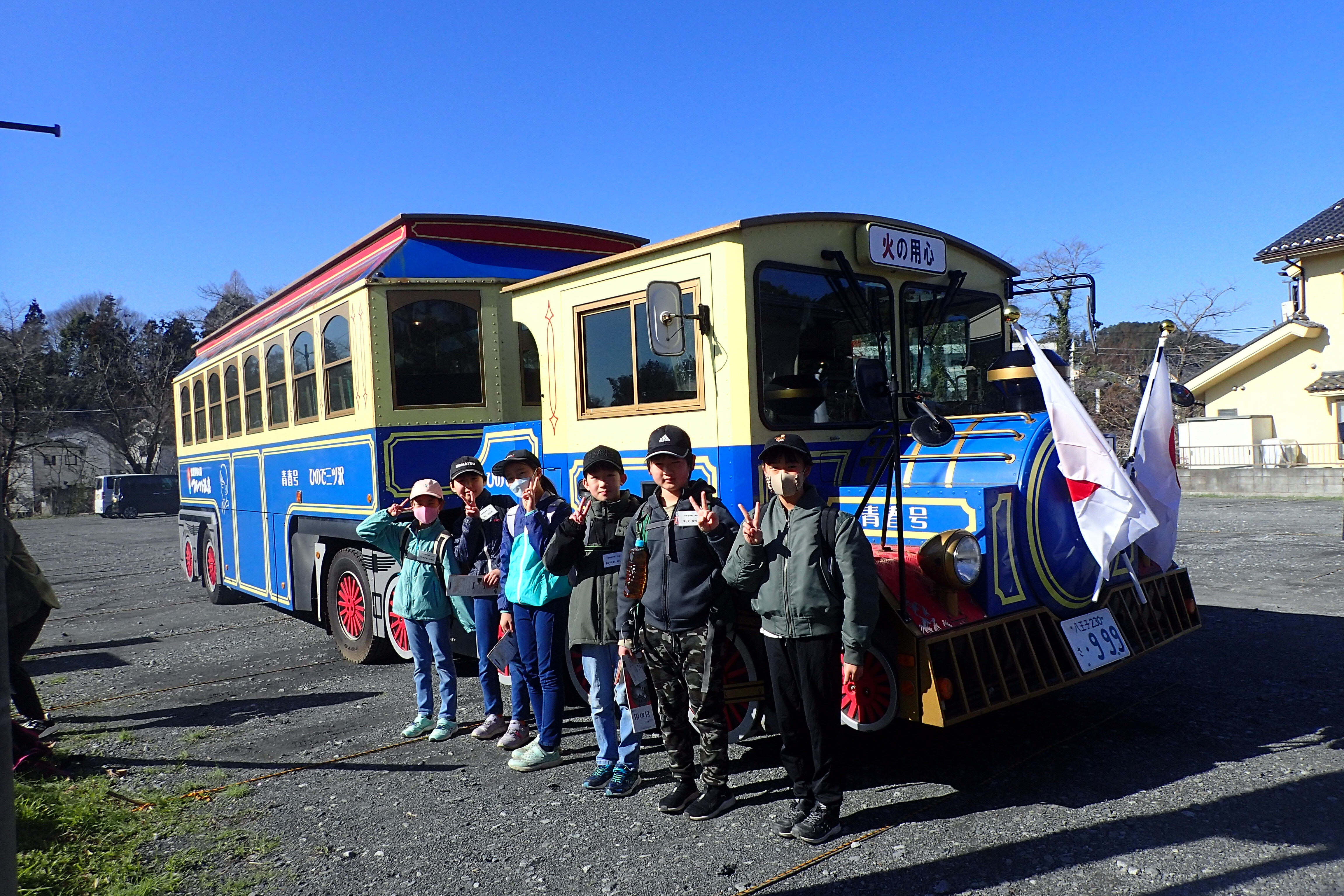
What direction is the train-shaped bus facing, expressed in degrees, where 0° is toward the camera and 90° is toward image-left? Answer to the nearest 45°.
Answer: approximately 315°

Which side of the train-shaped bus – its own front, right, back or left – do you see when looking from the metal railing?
left

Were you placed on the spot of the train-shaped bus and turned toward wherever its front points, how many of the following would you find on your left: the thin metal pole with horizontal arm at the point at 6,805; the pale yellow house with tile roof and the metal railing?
2

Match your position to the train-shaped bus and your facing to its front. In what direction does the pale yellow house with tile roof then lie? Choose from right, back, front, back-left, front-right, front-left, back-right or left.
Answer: left

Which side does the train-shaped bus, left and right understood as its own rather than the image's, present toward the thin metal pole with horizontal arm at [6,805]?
right
